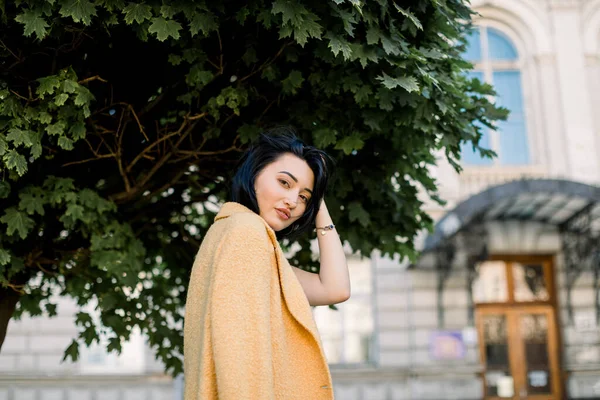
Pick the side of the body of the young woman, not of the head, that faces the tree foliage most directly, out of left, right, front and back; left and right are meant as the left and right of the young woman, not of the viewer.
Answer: left

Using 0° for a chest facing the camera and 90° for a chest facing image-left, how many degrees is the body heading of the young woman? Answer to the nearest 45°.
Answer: approximately 270°

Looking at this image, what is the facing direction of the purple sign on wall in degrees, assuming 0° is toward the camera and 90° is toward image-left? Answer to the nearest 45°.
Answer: approximately 0°

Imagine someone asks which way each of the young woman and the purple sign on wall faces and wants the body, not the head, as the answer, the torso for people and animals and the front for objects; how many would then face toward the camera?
1

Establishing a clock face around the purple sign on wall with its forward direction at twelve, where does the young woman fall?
The young woman is roughly at 12 o'clock from the purple sign on wall.
